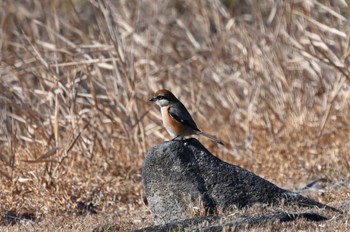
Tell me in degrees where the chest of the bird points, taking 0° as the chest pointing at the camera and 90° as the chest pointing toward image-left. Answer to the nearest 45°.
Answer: approximately 90°
